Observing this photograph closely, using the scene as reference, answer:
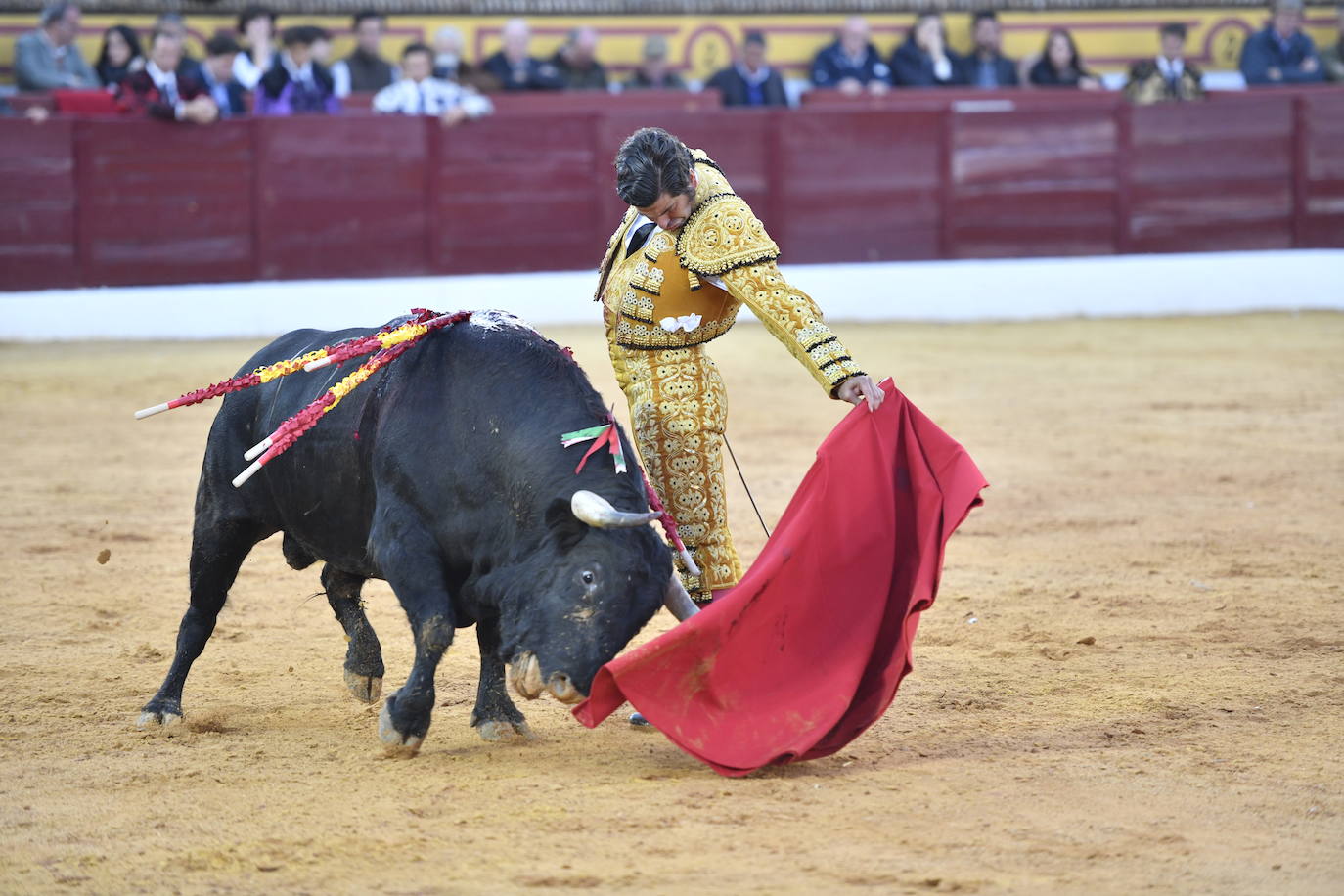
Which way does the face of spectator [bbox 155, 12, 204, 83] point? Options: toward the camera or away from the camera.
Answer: toward the camera

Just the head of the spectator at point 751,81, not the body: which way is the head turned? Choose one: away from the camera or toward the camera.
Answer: toward the camera

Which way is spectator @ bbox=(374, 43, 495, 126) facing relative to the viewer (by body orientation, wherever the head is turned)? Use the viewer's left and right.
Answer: facing the viewer

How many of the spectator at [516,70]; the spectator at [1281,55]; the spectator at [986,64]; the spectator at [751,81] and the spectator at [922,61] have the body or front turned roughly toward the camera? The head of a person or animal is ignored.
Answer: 5

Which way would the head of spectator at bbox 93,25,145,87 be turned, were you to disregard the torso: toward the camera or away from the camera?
toward the camera

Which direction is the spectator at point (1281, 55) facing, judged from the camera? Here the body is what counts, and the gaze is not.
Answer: toward the camera

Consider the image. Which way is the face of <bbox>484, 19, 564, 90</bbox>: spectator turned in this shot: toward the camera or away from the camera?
toward the camera

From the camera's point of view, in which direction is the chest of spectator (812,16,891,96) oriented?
toward the camera

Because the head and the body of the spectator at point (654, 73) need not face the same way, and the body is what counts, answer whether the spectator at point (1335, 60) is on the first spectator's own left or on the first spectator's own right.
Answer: on the first spectator's own left

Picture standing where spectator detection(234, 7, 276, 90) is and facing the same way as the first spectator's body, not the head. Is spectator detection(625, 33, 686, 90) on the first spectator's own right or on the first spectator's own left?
on the first spectator's own left

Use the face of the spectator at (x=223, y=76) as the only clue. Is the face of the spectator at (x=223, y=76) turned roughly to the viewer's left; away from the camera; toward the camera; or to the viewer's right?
toward the camera

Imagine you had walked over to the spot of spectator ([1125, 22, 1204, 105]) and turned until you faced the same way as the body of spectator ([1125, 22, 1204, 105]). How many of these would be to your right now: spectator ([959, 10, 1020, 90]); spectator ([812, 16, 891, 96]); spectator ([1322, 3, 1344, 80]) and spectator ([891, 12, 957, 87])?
3

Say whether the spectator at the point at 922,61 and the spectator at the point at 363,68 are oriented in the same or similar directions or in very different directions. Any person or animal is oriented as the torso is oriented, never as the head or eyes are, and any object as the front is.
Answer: same or similar directions

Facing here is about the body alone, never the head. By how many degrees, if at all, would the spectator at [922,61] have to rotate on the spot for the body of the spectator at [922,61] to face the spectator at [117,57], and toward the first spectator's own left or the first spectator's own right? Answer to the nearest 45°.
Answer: approximately 45° to the first spectator's own right

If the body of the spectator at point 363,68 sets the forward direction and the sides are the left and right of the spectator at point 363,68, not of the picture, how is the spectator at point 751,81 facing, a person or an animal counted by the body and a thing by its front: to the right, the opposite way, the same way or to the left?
the same way

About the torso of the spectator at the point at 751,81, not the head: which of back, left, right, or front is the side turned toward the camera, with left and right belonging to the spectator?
front

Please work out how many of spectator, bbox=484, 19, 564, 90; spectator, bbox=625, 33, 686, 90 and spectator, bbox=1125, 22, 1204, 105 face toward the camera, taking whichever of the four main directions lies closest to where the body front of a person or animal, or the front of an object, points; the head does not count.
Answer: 3

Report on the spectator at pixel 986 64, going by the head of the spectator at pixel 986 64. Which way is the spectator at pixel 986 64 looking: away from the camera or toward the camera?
toward the camera

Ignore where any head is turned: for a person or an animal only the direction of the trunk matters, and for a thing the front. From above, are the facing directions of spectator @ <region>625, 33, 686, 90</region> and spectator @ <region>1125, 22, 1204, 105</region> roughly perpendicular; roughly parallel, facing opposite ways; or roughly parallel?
roughly parallel
